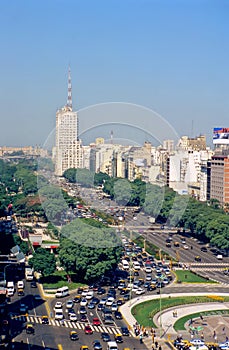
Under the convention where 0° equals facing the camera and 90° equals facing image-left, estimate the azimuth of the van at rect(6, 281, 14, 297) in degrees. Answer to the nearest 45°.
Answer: approximately 0°

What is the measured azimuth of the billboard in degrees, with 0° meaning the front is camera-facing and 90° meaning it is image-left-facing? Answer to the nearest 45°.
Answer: approximately 0°

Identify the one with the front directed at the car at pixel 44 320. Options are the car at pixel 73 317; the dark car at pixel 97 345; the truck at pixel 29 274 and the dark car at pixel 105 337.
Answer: the truck

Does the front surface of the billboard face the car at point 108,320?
yes
